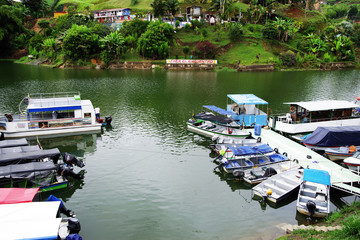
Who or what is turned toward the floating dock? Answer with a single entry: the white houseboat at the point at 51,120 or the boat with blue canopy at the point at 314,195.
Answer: the boat with blue canopy

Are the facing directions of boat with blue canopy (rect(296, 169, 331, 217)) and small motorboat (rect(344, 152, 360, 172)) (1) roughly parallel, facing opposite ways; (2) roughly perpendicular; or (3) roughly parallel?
roughly perpendicular

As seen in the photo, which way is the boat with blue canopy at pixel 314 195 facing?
away from the camera

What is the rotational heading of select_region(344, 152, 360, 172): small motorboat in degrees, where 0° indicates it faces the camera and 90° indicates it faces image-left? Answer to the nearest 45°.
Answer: approximately 90°

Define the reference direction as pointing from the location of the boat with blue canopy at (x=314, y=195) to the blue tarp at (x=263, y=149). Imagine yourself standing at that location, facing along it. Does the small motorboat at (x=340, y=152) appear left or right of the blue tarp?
right

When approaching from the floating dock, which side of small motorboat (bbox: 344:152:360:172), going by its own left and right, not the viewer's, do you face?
front

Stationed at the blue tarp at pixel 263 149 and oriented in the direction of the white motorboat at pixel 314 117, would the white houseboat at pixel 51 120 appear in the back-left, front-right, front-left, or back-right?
back-left

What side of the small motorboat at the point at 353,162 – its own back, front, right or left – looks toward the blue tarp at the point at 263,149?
front
